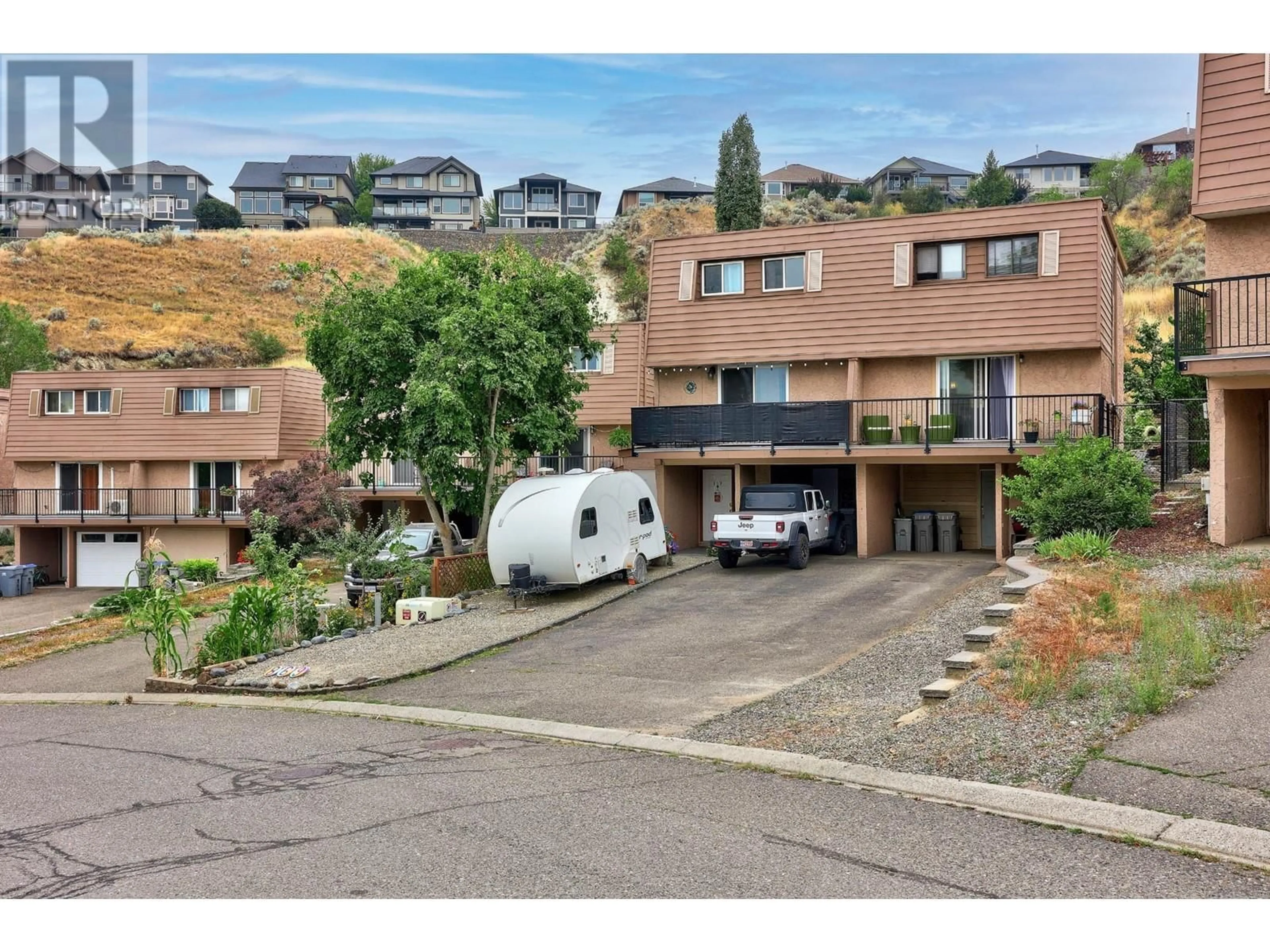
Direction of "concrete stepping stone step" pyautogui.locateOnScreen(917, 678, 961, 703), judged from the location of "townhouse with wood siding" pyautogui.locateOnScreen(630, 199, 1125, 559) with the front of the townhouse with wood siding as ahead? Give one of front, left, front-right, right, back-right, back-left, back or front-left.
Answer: front

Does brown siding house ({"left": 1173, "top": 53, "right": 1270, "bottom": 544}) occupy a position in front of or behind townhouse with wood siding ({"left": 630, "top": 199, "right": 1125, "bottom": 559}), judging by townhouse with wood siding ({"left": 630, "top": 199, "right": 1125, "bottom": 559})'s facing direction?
in front

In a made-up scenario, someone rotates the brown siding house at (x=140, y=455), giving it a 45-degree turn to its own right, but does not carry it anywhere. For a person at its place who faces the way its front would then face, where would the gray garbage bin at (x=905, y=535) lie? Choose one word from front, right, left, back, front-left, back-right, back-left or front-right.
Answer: left

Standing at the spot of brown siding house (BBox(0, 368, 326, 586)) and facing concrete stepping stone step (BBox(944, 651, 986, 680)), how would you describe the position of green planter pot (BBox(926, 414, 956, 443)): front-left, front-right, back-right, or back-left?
front-left

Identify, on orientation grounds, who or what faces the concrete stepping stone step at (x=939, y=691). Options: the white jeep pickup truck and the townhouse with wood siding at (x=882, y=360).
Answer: the townhouse with wood siding

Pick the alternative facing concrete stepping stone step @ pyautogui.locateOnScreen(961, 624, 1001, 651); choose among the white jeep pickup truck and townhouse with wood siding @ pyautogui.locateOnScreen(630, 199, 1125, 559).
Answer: the townhouse with wood siding

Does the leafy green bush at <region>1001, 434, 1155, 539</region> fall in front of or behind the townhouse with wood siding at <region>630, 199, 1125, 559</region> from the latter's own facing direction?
in front

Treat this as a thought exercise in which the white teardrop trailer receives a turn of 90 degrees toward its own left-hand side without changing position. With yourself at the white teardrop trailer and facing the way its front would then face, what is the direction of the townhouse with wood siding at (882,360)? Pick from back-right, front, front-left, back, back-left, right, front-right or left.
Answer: left

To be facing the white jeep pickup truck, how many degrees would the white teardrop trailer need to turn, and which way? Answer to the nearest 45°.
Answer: approximately 180°

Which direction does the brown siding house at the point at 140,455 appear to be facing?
toward the camera

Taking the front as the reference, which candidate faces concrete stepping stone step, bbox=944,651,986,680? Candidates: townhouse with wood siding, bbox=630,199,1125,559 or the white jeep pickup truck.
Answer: the townhouse with wood siding
